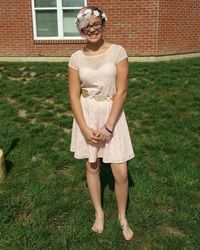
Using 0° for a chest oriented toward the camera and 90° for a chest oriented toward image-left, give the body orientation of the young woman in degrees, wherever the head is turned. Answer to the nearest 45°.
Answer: approximately 0°
